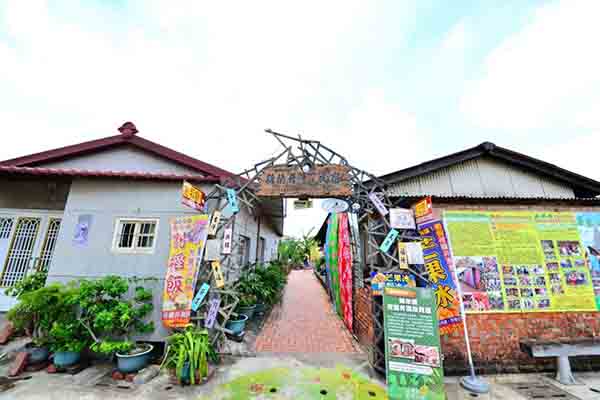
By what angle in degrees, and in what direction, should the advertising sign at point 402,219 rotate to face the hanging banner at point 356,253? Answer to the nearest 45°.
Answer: approximately 135° to its right

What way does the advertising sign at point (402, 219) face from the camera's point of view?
toward the camera

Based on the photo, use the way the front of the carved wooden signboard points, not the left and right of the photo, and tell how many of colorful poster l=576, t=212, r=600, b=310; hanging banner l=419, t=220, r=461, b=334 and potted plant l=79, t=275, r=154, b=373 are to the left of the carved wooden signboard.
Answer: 2

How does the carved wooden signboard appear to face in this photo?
toward the camera

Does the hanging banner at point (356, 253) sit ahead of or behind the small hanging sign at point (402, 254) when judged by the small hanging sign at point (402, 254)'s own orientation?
behind

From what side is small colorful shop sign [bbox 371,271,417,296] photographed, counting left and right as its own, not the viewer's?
front

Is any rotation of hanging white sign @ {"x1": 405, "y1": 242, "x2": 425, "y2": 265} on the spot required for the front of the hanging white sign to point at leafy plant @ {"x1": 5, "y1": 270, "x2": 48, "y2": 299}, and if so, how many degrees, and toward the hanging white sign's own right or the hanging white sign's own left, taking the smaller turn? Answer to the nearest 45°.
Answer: approximately 90° to the hanging white sign's own right

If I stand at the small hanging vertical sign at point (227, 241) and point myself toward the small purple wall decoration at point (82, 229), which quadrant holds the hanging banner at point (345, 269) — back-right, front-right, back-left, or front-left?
back-right

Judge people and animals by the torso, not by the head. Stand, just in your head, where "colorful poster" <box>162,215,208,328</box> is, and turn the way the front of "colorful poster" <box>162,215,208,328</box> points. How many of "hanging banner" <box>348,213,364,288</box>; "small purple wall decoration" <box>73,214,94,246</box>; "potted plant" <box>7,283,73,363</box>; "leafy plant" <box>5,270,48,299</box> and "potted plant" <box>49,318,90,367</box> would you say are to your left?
1

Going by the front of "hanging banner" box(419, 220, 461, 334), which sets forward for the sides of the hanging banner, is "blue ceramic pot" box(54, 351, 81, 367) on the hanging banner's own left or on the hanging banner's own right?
on the hanging banner's own right

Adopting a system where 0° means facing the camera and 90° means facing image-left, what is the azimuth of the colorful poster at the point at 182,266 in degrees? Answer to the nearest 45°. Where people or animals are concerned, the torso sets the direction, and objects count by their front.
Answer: approximately 0°
